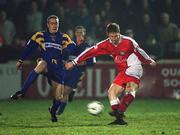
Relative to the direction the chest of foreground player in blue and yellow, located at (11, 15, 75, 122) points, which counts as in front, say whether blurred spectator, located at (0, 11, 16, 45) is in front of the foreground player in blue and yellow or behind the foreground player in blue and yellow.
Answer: behind

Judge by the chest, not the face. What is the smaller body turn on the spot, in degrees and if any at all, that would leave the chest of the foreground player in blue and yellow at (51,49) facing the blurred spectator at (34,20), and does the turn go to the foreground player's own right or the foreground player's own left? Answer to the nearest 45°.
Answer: approximately 180°

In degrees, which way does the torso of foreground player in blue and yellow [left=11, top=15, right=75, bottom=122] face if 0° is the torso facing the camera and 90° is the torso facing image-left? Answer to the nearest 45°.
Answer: approximately 0°
